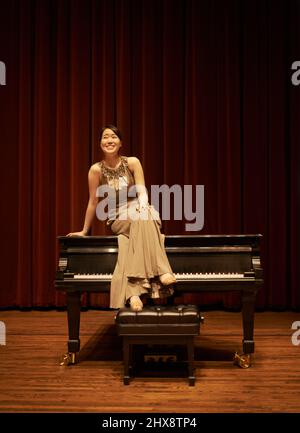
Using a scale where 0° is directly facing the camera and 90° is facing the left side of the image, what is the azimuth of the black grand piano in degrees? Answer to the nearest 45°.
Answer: approximately 0°
